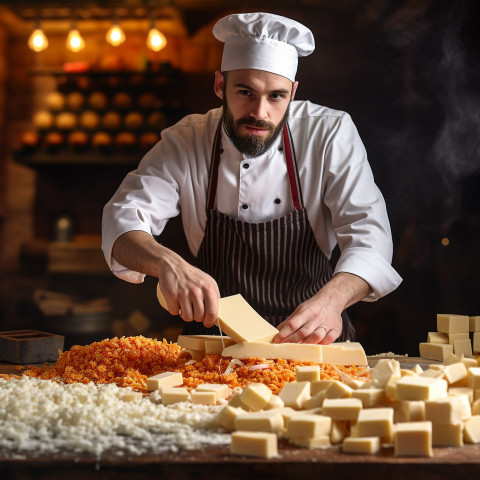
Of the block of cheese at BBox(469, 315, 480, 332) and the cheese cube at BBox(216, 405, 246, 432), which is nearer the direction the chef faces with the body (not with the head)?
the cheese cube

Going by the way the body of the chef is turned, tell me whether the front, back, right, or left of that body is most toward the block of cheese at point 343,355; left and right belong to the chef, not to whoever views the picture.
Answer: front

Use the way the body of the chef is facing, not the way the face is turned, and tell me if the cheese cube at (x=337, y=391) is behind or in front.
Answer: in front

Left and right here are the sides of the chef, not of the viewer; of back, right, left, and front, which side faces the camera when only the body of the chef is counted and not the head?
front

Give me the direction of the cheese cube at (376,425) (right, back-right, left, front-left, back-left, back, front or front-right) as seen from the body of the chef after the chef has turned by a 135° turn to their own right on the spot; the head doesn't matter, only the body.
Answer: back-left

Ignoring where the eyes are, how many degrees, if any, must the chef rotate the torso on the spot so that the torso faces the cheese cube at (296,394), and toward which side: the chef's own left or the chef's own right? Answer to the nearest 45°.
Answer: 0° — they already face it

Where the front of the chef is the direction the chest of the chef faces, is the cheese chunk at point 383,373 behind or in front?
in front

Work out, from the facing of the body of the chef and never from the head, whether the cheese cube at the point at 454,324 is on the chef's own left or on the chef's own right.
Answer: on the chef's own left

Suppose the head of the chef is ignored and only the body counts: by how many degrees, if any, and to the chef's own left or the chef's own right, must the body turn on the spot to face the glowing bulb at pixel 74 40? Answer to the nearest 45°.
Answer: approximately 135° to the chef's own right

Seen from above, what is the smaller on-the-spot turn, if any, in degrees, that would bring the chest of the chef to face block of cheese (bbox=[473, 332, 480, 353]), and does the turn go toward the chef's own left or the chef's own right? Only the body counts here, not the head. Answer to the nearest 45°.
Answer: approximately 90° to the chef's own left

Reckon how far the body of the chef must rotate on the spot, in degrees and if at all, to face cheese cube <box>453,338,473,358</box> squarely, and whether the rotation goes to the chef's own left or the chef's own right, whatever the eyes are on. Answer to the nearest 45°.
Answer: approximately 90° to the chef's own left

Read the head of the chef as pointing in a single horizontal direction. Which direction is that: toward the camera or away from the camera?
toward the camera

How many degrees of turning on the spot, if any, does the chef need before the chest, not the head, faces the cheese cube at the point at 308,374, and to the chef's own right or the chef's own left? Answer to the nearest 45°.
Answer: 0° — they already face it

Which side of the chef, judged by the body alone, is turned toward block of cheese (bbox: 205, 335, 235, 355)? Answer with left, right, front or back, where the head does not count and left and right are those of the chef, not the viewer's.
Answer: front
